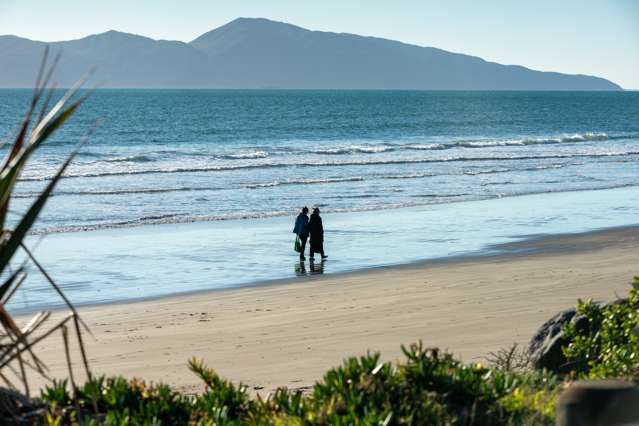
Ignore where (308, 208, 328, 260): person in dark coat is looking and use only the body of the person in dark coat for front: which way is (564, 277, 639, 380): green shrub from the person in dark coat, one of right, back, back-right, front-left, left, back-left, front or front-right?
right

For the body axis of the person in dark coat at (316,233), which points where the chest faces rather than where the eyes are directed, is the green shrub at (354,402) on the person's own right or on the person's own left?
on the person's own right

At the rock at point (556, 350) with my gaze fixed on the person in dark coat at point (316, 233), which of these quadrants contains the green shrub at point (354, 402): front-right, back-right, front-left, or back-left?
back-left

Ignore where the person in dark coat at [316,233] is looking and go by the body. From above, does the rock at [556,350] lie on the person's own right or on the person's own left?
on the person's own right
